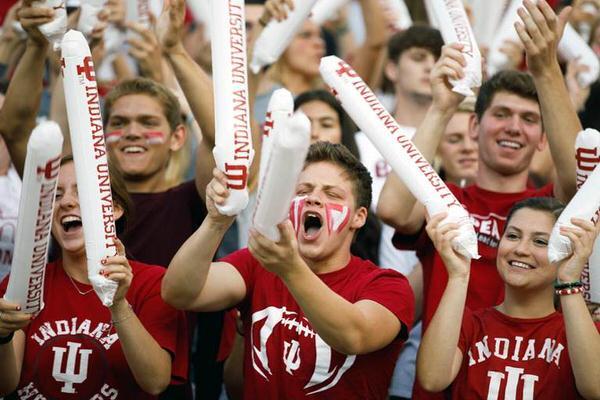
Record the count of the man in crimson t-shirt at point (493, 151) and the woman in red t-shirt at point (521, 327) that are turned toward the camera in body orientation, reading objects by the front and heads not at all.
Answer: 2

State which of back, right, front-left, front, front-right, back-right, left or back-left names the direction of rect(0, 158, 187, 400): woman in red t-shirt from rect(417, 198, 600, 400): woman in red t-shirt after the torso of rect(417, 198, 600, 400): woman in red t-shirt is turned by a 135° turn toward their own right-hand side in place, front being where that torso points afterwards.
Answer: front-left

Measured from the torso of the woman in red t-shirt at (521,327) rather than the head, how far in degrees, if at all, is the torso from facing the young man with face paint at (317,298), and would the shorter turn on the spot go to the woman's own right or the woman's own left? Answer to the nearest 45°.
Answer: approximately 90° to the woman's own right

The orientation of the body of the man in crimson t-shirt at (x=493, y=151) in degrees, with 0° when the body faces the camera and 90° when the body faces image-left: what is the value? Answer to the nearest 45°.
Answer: approximately 0°

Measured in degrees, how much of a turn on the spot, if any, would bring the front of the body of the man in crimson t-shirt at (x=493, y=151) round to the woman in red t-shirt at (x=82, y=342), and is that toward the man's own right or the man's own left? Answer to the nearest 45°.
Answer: approximately 90° to the man's own right

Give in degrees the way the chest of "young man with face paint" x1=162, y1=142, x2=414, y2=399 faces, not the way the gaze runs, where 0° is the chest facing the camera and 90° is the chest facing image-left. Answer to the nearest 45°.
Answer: approximately 45°

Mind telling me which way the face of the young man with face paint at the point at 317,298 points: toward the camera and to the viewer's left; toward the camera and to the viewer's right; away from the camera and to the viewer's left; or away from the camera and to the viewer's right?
toward the camera and to the viewer's left

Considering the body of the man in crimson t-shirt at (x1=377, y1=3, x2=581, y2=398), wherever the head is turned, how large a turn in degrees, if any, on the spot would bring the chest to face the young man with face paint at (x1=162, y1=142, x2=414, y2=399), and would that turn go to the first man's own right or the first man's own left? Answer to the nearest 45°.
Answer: approximately 45° to the first man's own right
